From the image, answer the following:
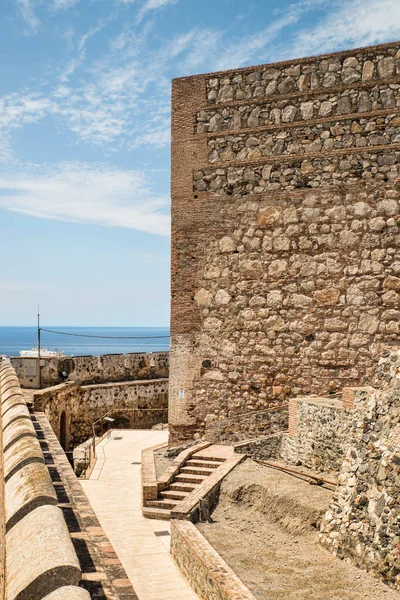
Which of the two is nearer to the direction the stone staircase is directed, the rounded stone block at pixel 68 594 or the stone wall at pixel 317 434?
the rounded stone block

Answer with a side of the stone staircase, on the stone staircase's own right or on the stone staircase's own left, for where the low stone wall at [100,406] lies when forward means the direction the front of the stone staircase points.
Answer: on the stone staircase's own right

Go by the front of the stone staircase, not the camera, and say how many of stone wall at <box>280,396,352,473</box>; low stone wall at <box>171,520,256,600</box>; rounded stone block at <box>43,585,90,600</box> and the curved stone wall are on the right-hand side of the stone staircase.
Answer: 0

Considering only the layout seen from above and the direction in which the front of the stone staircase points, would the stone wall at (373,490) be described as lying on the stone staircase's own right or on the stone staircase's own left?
on the stone staircase's own left

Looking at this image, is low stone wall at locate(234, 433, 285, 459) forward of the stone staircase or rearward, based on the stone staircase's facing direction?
rearward

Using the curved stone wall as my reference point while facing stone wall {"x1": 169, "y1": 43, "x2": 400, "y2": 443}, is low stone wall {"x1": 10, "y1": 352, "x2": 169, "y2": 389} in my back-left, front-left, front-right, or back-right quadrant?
front-left

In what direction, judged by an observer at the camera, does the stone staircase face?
facing the viewer and to the left of the viewer

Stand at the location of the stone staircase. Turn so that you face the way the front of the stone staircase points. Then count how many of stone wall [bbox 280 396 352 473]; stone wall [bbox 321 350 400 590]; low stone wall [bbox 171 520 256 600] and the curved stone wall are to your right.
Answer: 0

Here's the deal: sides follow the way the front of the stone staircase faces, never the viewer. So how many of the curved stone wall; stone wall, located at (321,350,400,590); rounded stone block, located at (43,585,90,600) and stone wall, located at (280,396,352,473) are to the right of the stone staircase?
0

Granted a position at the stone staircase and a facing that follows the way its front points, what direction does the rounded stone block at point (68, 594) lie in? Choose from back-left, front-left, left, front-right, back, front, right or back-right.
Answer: front-left

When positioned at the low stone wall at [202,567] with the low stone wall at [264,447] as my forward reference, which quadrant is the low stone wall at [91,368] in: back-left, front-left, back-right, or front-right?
front-left

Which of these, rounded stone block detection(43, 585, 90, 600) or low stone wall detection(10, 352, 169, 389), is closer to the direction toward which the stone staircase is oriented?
the rounded stone block

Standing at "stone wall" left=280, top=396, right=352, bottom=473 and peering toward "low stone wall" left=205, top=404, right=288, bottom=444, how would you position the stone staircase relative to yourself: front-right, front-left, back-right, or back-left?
front-left

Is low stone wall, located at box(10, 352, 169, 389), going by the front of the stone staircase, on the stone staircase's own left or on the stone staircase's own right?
on the stone staircase's own right
